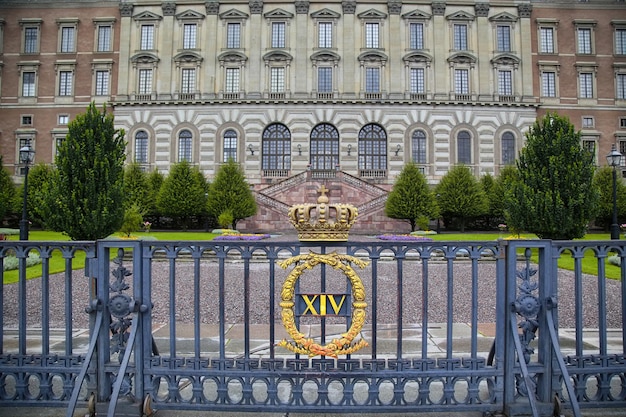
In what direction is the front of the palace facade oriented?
toward the camera

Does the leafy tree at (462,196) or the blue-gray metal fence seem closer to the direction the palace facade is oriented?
the blue-gray metal fence

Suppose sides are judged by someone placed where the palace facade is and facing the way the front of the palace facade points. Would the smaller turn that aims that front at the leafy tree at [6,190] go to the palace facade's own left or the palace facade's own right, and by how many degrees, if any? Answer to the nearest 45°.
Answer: approximately 90° to the palace facade's own right

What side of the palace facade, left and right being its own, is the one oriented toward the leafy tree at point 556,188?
front

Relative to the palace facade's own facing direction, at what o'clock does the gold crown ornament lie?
The gold crown ornament is roughly at 12 o'clock from the palace facade.

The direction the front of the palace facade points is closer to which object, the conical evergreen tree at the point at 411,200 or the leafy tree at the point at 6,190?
the conical evergreen tree

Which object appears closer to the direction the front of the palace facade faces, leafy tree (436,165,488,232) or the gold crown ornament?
the gold crown ornament

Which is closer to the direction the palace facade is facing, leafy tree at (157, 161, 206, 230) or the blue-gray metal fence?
the blue-gray metal fence

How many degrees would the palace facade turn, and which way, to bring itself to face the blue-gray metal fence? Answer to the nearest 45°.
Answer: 0° — it already faces it

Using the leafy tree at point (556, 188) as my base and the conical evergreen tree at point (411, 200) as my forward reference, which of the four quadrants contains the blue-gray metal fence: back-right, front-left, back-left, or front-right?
back-left

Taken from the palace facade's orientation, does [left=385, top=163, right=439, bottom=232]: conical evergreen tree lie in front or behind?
in front

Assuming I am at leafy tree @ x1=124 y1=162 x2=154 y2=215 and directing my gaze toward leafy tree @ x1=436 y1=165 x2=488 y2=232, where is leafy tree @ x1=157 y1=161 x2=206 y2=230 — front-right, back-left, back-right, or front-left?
front-right
